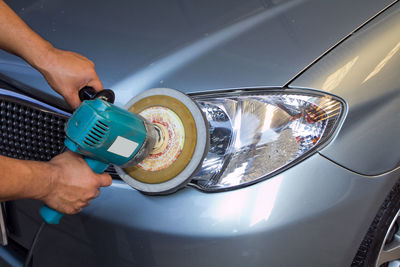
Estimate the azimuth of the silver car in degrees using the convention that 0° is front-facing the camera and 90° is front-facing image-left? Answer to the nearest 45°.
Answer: approximately 45°
